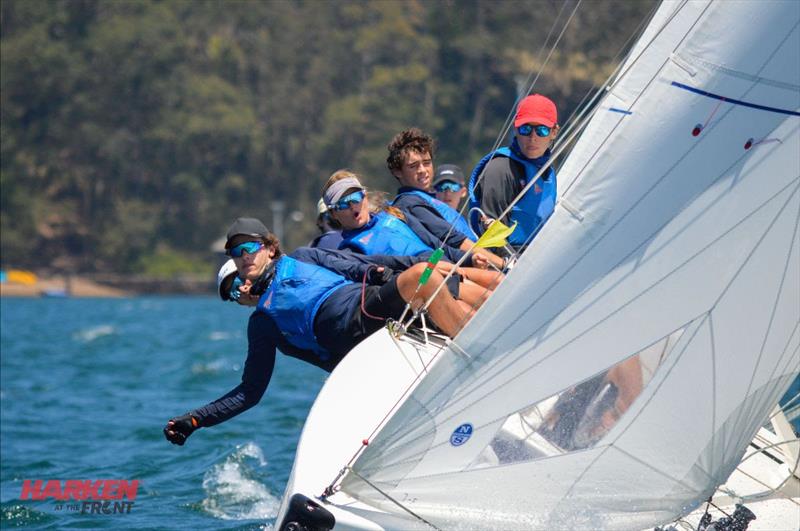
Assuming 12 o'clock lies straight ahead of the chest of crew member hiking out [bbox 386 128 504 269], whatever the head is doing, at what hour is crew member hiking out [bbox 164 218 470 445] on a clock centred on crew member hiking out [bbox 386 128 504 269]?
crew member hiking out [bbox 164 218 470 445] is roughly at 2 o'clock from crew member hiking out [bbox 386 128 504 269].

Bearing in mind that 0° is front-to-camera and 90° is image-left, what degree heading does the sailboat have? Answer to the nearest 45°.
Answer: approximately 45°

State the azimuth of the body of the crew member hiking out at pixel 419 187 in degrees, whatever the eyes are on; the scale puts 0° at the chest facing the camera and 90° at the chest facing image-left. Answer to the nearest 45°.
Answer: approximately 315°
